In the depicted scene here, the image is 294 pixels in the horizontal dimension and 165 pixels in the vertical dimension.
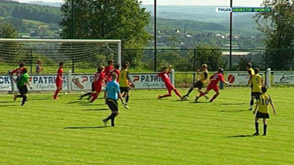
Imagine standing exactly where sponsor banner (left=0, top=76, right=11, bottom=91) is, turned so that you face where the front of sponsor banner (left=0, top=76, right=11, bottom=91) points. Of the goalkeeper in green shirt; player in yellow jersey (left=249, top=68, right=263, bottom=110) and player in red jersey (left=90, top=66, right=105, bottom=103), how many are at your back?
0

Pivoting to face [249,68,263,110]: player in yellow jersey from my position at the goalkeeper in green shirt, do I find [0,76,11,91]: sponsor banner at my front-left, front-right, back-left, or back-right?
back-left

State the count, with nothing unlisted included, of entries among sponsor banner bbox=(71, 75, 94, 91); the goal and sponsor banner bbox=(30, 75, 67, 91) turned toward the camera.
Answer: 3

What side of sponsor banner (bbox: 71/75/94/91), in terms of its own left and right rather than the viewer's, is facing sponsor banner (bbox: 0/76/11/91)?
right

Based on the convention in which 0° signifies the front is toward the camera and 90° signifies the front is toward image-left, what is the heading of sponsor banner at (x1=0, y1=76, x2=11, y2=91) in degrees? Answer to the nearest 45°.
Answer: approximately 0°

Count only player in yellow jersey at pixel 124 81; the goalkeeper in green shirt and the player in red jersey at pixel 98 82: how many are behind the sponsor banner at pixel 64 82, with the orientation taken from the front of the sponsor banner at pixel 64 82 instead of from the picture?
0

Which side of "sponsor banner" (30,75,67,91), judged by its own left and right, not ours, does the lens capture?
front

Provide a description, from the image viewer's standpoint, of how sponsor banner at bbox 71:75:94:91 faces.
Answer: facing the viewer

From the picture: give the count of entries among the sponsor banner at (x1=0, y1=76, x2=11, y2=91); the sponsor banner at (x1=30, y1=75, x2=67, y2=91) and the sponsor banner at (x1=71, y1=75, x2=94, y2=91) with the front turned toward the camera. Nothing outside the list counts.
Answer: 3

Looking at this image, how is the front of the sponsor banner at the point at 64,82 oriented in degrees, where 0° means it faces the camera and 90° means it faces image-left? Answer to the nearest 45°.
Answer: approximately 0°

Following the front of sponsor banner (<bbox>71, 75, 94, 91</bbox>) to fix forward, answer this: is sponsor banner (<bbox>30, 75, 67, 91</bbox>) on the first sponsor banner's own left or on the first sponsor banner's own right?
on the first sponsor banner's own right

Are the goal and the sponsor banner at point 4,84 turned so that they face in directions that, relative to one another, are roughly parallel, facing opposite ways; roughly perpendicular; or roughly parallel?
roughly parallel
